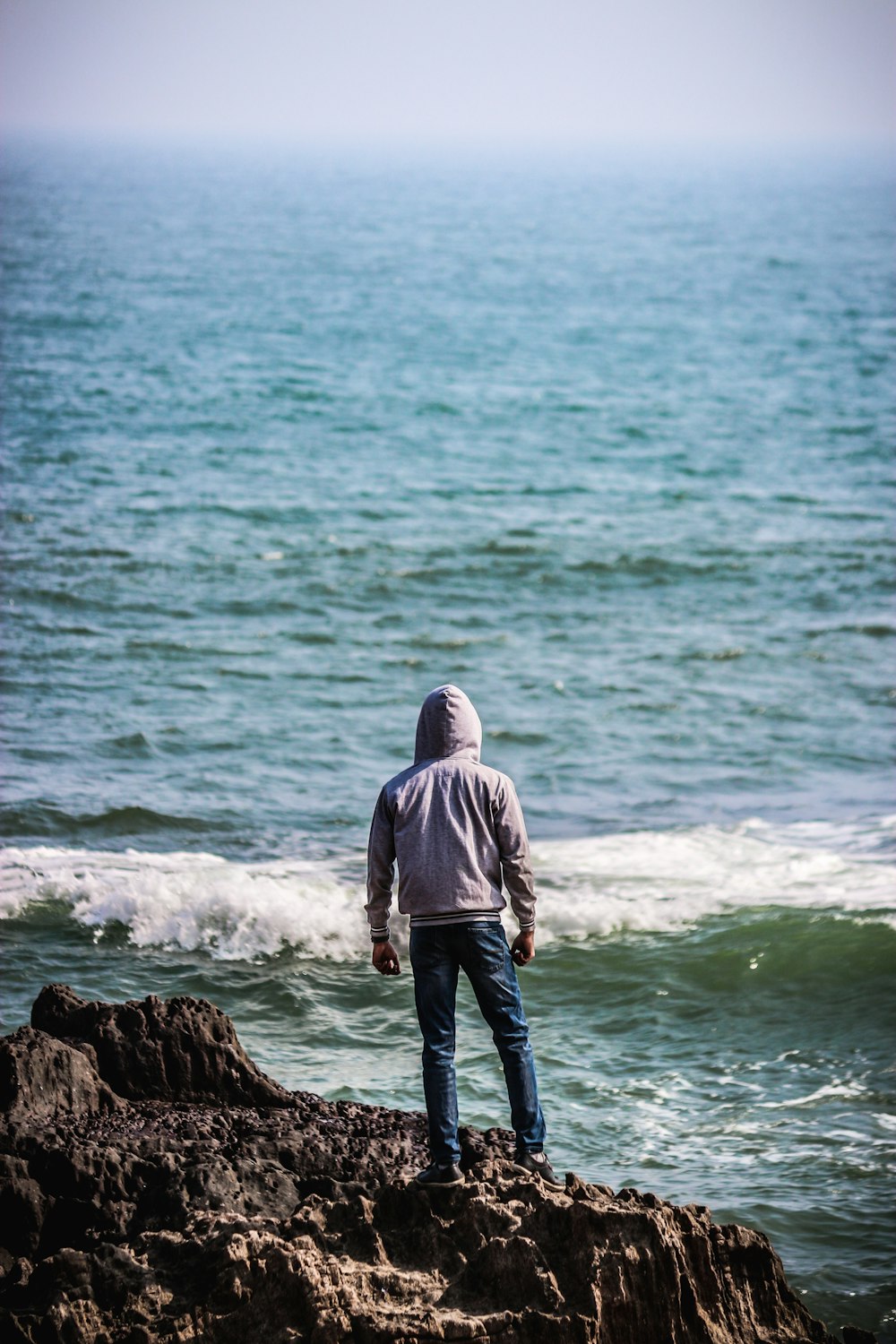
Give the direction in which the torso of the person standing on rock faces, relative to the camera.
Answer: away from the camera

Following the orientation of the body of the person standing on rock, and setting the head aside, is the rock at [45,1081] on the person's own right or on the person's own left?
on the person's own left

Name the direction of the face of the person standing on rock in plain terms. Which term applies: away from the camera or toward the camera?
away from the camera

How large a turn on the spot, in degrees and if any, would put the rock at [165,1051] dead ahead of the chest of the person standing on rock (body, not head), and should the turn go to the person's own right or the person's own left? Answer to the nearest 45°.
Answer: approximately 45° to the person's own left
